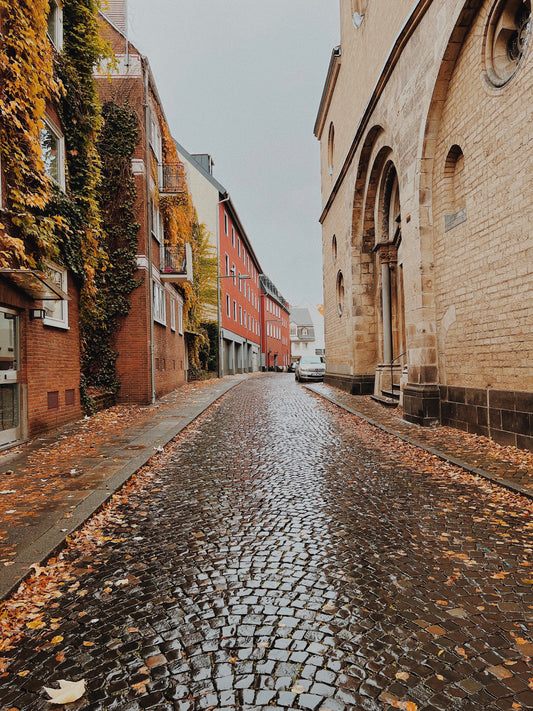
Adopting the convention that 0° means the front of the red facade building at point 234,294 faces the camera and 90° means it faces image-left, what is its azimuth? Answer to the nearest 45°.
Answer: approximately 270°

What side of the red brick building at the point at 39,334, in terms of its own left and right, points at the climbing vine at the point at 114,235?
left

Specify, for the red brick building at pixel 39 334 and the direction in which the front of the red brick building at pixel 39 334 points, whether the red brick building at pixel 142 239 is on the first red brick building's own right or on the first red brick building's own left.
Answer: on the first red brick building's own left

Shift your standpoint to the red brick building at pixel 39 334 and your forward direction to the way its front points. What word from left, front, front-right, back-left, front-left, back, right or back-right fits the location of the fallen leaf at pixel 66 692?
front-right

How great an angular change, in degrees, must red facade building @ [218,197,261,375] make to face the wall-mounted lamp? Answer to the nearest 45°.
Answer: approximately 90° to its right

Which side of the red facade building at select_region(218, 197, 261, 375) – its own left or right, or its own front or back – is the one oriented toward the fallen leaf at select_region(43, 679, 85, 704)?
right

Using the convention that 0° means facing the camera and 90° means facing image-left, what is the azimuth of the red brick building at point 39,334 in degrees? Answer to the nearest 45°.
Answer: approximately 315°

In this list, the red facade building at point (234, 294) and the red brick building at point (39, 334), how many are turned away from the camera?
0

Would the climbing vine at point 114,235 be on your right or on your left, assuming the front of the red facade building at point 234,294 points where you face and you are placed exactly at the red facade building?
on your right

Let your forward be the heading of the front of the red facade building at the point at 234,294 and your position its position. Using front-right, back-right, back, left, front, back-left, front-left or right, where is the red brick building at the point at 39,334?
right

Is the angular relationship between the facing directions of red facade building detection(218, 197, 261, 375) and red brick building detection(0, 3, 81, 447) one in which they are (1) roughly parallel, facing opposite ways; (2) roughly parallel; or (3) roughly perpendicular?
roughly parallel

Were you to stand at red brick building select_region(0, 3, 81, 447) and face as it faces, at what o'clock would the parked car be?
The parked car is roughly at 9 o'clock from the red brick building.

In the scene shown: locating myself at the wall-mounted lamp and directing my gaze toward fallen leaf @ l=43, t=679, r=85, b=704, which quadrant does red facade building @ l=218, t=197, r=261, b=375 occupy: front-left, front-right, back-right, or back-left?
back-left

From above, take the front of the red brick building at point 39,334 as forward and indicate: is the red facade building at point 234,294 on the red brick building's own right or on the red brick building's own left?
on the red brick building's own left
